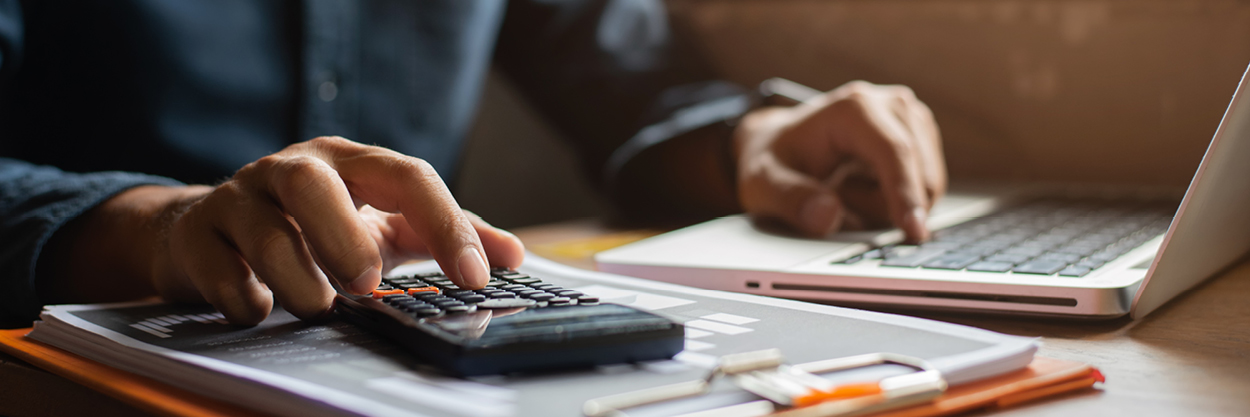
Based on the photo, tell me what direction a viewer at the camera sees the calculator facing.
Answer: facing away from the viewer and to the left of the viewer

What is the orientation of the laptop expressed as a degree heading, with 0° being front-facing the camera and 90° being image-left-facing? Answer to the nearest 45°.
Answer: approximately 135°

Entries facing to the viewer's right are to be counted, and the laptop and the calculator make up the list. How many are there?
0
